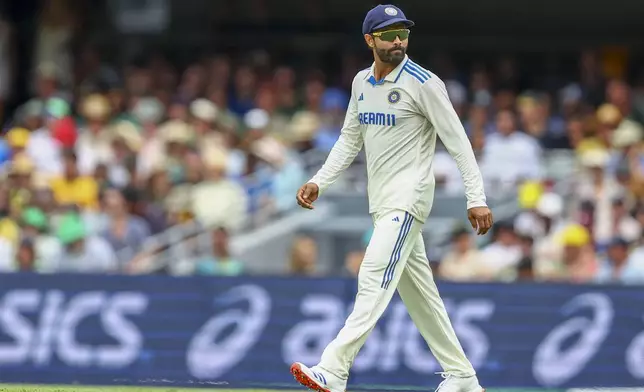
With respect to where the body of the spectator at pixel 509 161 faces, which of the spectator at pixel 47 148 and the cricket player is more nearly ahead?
the cricket player

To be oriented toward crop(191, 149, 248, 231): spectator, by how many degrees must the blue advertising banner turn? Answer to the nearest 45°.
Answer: approximately 180°

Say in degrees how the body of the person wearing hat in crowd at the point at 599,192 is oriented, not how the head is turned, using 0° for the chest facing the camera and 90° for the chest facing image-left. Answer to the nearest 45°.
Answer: approximately 0°

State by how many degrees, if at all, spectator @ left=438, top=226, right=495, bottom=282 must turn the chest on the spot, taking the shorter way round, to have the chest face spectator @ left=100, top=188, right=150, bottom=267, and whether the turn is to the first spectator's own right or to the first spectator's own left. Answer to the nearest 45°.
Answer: approximately 90° to the first spectator's own right

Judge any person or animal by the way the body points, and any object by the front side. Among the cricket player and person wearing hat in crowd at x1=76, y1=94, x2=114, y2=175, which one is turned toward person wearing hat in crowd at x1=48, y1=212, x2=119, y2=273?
person wearing hat in crowd at x1=76, y1=94, x2=114, y2=175

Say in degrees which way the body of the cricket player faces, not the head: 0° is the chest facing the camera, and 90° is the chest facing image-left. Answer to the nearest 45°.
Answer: approximately 45°

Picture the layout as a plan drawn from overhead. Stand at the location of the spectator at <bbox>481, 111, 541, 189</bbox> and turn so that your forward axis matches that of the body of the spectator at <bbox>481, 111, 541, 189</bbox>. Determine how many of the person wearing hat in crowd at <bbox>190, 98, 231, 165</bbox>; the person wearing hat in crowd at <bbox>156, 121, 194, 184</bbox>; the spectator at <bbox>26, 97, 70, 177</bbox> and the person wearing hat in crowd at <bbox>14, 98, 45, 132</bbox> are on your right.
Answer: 4

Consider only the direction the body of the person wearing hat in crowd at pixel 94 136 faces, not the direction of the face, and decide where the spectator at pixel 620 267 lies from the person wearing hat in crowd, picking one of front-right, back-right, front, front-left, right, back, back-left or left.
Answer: front-left

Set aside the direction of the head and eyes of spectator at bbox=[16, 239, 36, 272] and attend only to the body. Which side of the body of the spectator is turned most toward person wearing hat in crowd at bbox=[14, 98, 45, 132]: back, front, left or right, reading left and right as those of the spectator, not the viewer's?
back
